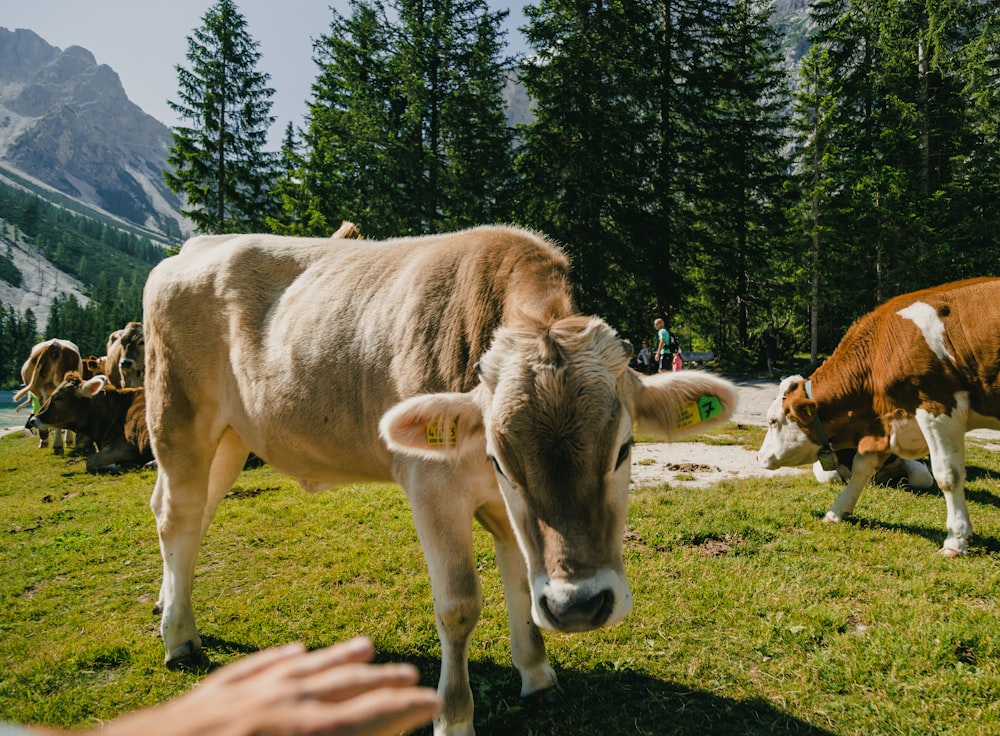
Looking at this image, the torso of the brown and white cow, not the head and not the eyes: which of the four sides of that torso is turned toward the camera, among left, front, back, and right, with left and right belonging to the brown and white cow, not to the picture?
left

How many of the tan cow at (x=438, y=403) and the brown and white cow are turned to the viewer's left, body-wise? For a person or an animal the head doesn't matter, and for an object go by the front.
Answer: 1

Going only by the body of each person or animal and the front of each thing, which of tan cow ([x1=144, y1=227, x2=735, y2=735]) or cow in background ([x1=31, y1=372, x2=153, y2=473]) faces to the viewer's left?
the cow in background

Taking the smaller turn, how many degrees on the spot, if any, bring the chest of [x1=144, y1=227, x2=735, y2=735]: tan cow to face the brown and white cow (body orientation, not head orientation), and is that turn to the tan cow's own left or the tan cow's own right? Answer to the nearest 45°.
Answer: approximately 90° to the tan cow's own left

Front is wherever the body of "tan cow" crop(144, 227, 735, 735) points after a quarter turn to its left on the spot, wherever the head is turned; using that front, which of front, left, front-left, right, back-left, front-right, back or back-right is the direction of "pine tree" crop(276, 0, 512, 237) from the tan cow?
front-left

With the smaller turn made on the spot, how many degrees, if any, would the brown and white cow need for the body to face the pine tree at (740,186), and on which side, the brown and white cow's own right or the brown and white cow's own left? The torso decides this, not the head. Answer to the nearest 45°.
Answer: approximately 90° to the brown and white cow's own right

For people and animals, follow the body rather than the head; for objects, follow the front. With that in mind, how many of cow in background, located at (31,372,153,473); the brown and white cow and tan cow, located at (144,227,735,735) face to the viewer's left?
2

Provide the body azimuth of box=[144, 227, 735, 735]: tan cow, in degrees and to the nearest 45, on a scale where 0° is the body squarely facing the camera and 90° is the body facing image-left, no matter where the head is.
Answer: approximately 315°

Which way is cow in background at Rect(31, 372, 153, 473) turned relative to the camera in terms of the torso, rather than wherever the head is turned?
to the viewer's left

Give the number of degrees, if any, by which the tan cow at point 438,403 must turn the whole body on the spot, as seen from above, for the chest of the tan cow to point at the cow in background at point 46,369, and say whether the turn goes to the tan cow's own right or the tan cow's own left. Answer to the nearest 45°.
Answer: approximately 180°

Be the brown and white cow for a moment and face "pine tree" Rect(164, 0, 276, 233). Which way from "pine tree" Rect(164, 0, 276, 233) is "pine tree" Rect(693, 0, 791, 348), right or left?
right
